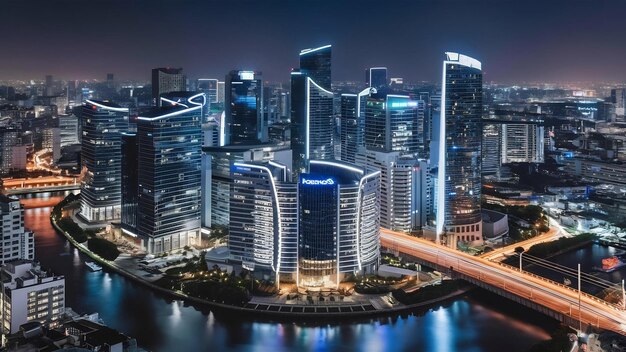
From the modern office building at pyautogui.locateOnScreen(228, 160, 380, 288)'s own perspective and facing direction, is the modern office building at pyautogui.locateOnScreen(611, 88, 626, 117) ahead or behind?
behind

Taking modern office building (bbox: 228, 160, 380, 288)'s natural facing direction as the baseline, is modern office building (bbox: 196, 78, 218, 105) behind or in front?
behind

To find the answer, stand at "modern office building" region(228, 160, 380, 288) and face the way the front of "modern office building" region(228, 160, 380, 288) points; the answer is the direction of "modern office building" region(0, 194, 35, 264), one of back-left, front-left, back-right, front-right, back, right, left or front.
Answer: right

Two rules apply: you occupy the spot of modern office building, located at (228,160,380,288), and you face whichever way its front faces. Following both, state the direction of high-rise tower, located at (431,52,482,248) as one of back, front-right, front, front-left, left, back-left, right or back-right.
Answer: back-left

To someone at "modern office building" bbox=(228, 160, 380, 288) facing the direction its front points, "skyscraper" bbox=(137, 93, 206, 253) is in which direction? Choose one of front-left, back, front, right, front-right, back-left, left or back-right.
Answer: back-right

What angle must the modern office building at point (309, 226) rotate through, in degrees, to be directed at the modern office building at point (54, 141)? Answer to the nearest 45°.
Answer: approximately 135° to its right

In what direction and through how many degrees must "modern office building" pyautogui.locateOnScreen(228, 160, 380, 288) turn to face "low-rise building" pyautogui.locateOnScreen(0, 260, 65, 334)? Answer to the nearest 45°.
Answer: approximately 45° to its right

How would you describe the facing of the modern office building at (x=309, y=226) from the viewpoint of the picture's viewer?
facing the viewer

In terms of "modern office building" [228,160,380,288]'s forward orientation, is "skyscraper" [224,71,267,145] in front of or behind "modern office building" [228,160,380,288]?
behind

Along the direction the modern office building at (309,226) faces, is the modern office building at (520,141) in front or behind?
behind

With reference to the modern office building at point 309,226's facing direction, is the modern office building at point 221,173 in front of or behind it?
behind

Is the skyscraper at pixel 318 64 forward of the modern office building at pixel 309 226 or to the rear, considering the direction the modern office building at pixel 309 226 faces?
to the rear

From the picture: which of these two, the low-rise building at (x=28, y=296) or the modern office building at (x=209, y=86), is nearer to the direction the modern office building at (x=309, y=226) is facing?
the low-rise building
